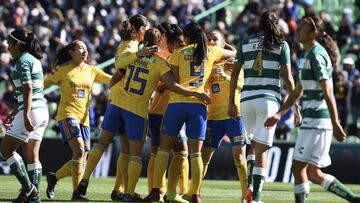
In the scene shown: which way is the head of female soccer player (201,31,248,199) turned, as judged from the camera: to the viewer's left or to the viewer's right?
to the viewer's left

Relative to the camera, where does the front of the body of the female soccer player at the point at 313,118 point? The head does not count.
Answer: to the viewer's left

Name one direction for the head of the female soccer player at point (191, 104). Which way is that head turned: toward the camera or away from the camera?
away from the camera
